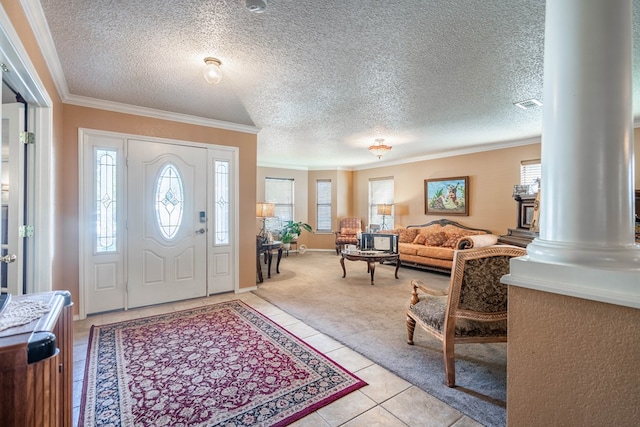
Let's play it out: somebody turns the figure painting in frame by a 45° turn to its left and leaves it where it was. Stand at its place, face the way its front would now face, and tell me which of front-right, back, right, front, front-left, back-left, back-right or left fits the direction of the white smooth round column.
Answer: front

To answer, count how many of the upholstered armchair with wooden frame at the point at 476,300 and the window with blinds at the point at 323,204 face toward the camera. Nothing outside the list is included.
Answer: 1

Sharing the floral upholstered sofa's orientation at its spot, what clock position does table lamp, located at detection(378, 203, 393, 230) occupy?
The table lamp is roughly at 3 o'clock from the floral upholstered sofa.

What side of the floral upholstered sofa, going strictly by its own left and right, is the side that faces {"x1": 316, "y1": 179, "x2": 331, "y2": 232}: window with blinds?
right

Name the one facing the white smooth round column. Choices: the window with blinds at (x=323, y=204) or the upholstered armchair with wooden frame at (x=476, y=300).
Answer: the window with blinds

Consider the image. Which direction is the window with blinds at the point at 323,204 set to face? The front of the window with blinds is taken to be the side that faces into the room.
toward the camera

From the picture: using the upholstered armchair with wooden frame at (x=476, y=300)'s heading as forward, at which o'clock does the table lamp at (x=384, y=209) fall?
The table lamp is roughly at 1 o'clock from the upholstered armchair with wooden frame.

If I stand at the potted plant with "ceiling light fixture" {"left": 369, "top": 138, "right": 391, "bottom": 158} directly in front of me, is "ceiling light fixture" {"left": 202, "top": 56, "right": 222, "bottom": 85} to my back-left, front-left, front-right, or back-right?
front-right

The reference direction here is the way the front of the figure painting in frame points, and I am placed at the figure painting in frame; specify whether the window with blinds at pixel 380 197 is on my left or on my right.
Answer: on my right

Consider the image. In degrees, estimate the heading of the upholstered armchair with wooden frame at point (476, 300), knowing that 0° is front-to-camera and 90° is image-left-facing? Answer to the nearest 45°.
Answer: approximately 135°

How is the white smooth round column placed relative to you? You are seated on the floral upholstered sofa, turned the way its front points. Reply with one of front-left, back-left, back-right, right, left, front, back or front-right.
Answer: front-left

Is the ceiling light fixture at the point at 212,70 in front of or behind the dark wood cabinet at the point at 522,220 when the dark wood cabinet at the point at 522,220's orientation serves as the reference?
in front

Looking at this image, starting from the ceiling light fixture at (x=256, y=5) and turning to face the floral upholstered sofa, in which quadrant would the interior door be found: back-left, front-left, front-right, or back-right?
back-left

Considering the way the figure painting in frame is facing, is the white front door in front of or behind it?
in front

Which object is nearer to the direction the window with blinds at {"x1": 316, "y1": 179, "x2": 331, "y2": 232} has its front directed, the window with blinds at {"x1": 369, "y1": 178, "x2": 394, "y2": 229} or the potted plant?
the potted plant

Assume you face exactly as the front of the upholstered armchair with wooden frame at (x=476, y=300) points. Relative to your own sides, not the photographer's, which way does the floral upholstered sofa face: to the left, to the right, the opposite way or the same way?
to the left

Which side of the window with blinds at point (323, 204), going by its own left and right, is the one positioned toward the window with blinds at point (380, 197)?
left
